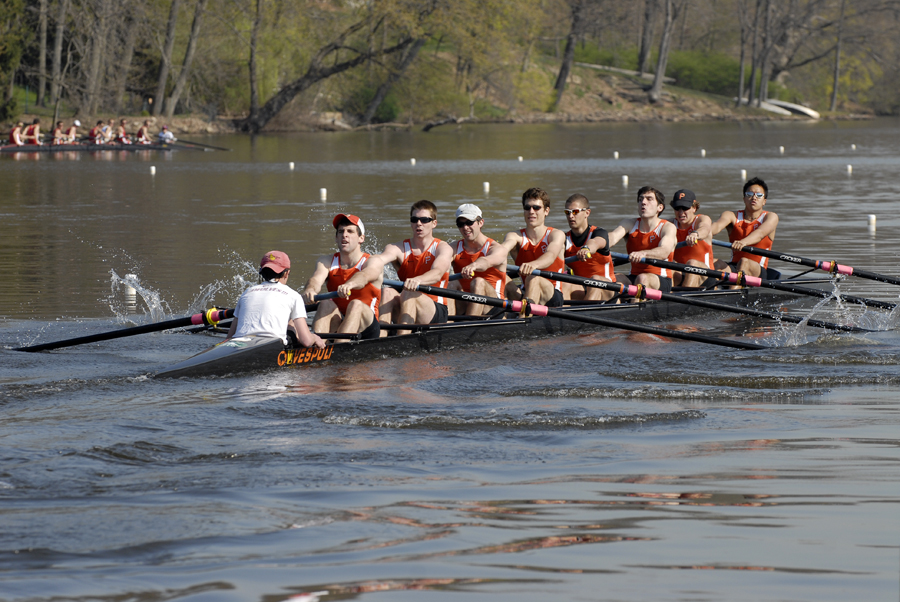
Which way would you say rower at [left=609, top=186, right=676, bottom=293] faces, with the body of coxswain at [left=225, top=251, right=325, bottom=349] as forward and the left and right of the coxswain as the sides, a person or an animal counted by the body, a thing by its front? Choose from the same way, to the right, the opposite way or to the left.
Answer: the opposite way

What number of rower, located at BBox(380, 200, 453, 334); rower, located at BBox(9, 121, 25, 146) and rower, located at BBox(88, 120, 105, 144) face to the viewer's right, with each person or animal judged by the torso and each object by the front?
2

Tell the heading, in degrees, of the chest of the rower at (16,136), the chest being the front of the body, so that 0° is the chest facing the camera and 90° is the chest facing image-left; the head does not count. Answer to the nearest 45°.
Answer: approximately 270°

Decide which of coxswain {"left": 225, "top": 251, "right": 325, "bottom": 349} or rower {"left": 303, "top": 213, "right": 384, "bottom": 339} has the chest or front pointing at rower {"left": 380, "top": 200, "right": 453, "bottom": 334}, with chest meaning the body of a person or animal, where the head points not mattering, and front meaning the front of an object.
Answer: the coxswain

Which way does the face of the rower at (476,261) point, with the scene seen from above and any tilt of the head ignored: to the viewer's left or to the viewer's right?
to the viewer's left

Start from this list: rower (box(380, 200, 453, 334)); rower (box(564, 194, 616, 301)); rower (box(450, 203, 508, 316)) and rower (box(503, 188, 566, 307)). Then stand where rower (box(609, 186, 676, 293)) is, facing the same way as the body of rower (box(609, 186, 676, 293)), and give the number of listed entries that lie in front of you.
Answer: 4

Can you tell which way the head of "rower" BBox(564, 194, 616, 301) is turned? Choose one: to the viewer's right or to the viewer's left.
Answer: to the viewer's left

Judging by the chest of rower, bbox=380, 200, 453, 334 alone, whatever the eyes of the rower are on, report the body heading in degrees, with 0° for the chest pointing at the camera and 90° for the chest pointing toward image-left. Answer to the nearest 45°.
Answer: approximately 45°

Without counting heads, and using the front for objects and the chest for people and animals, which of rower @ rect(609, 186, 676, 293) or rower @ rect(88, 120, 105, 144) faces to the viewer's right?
rower @ rect(88, 120, 105, 144)

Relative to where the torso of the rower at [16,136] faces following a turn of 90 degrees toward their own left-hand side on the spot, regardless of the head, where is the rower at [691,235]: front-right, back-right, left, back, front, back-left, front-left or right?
back

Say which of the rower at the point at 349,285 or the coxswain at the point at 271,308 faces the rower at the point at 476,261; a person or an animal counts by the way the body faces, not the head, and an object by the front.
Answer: the coxswain
